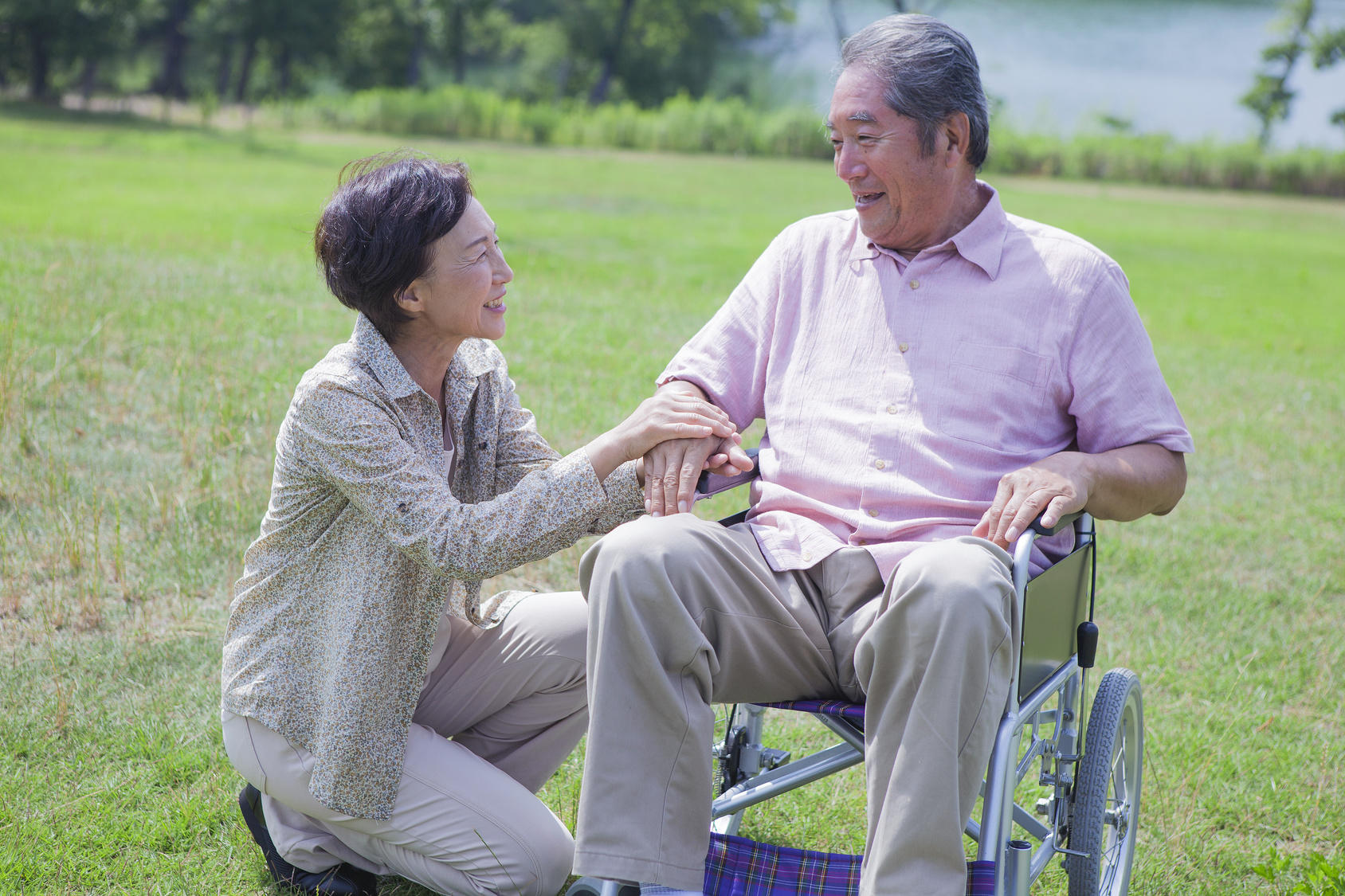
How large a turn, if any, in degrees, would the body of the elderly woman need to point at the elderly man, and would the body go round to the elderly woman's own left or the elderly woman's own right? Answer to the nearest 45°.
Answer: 0° — they already face them

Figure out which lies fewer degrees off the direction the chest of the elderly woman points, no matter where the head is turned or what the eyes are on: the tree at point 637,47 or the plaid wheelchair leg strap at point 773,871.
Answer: the plaid wheelchair leg strap

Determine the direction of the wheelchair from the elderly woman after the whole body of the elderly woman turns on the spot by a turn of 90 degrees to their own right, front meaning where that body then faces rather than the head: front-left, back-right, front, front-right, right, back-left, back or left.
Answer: left

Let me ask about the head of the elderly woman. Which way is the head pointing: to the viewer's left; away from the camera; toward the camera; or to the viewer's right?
to the viewer's right

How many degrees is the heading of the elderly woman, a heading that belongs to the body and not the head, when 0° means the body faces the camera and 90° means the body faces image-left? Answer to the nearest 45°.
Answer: approximately 270°

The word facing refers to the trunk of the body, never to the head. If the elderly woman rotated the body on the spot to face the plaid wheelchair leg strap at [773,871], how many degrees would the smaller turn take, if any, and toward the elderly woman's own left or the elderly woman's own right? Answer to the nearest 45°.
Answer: approximately 45° to the elderly woman's own right

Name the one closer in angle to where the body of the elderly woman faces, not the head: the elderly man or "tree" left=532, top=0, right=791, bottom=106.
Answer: the elderly man

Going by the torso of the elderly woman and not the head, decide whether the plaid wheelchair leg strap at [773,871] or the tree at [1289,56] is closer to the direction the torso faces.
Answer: the plaid wheelchair leg strap

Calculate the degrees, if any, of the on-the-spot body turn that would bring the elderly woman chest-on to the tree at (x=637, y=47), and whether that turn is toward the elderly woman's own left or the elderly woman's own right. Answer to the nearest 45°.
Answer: approximately 90° to the elderly woman's own left

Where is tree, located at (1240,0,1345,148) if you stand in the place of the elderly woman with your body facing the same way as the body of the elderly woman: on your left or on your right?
on your left
